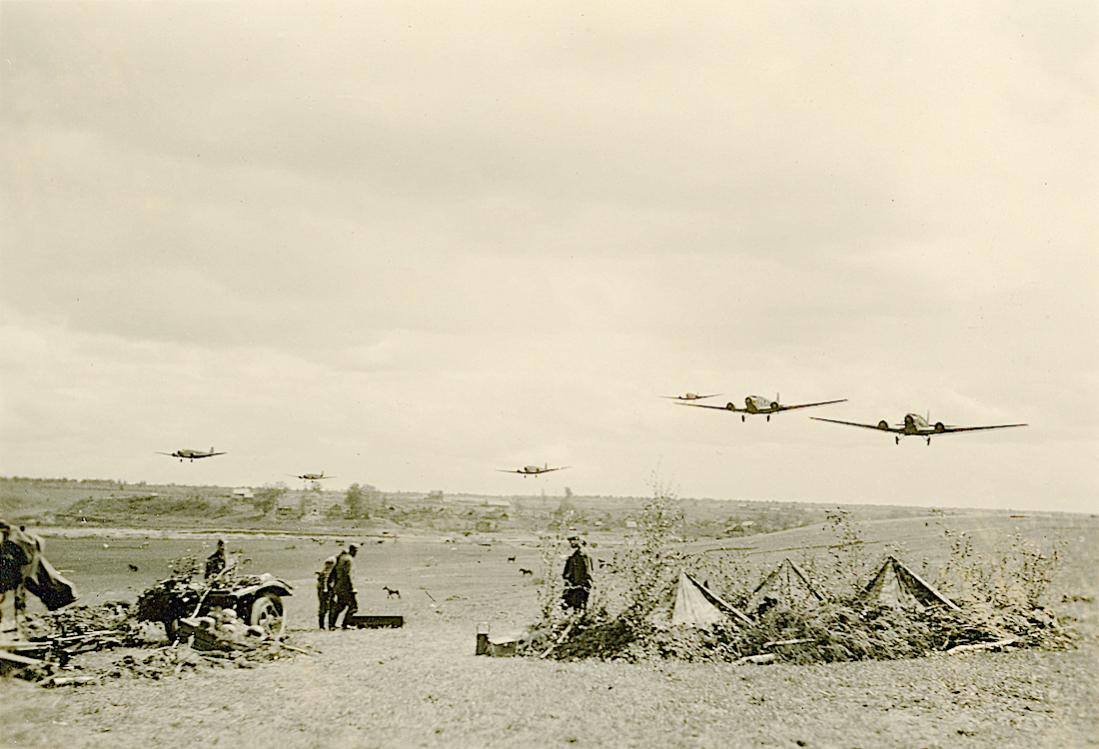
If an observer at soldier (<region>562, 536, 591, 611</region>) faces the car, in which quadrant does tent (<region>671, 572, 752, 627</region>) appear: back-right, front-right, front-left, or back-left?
back-left

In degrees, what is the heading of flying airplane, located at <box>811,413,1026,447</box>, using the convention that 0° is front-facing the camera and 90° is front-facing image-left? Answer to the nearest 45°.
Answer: approximately 0°

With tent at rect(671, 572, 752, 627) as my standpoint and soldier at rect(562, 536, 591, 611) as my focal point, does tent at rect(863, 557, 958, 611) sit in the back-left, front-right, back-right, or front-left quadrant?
back-right

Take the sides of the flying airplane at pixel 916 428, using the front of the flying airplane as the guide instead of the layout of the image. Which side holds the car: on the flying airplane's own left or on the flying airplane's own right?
on the flying airplane's own right

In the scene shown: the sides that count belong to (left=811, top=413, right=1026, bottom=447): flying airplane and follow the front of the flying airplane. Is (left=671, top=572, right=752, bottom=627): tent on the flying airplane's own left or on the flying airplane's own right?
on the flying airplane's own right
